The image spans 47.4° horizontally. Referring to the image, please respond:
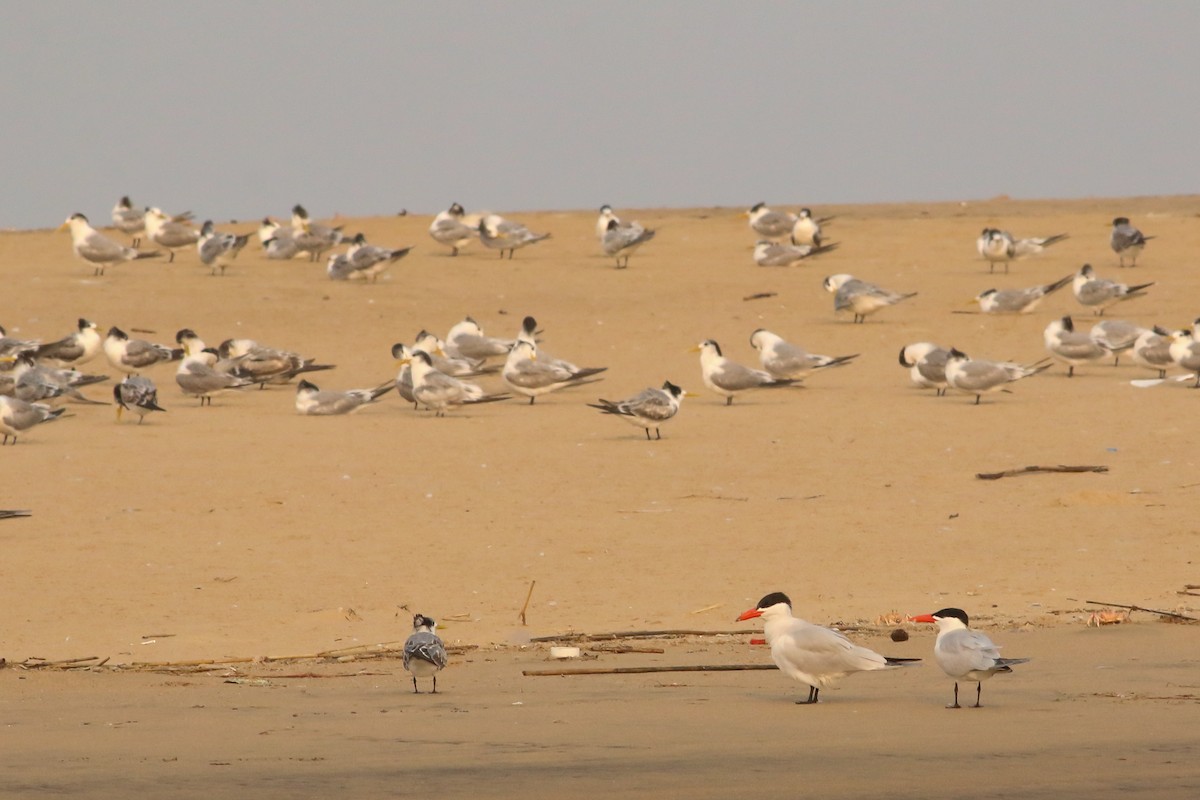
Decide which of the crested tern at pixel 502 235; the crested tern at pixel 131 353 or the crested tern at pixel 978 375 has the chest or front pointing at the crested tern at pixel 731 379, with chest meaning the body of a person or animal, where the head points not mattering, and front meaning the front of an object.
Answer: the crested tern at pixel 978 375

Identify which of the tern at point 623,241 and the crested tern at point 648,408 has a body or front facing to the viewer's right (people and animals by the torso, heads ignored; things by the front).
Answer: the crested tern at point 648,408

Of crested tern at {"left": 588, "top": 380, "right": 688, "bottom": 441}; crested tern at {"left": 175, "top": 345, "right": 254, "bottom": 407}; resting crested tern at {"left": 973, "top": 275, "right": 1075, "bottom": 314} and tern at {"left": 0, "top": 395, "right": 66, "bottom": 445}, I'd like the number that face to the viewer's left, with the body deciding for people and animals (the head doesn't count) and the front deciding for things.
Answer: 3
